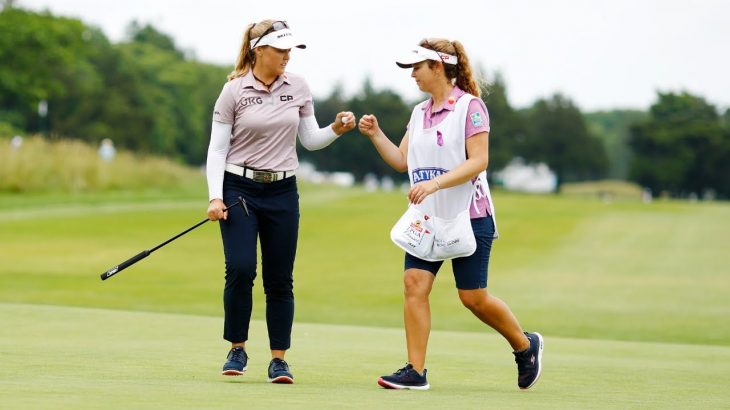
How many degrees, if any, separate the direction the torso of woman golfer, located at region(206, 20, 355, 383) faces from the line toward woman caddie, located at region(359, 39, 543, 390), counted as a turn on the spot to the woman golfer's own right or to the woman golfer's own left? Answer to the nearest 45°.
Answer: approximately 90° to the woman golfer's own left

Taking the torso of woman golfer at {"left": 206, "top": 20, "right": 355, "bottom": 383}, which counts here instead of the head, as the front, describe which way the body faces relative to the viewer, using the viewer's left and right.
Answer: facing the viewer

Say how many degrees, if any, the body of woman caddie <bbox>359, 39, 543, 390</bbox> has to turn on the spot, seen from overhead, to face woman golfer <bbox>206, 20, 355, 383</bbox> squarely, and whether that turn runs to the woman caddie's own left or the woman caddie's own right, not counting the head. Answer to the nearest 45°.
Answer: approximately 45° to the woman caddie's own right

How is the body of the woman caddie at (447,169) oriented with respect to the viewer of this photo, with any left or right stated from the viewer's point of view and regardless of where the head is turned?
facing the viewer and to the left of the viewer

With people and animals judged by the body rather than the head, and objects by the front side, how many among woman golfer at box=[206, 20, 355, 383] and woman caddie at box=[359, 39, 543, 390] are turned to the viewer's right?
0
